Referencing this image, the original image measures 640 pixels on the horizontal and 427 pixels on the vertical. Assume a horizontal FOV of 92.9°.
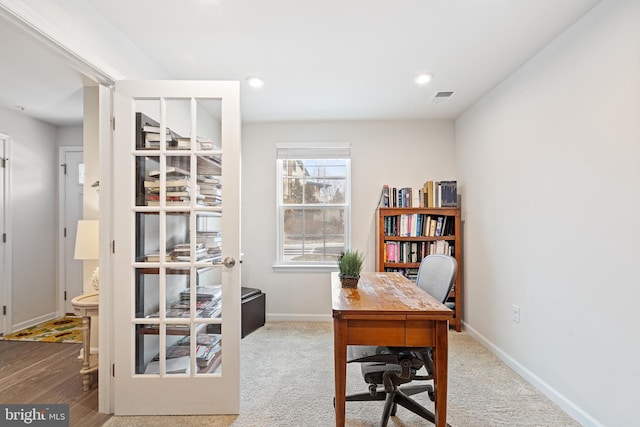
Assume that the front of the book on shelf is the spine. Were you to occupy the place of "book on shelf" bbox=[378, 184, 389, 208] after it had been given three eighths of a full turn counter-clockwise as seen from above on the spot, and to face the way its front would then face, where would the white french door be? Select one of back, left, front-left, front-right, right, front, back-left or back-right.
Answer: back

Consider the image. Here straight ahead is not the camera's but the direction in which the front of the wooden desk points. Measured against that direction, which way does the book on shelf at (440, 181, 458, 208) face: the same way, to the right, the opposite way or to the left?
to the right

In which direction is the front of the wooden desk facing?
to the viewer's right

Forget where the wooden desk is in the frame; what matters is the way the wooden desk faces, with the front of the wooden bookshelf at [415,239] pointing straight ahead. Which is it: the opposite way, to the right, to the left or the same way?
to the left

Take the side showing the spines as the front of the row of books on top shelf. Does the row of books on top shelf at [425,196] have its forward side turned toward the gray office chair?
yes

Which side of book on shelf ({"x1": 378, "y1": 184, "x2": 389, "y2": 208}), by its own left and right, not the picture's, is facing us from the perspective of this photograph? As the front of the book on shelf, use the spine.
front

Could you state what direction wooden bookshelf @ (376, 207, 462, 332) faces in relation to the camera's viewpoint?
facing the viewer
